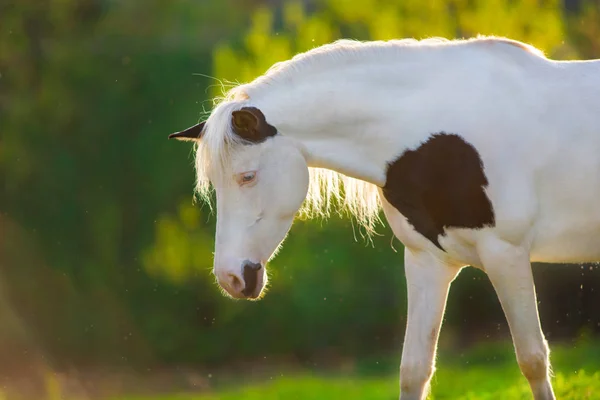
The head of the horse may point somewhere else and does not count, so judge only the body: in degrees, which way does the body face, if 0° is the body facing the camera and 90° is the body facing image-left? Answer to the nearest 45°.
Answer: approximately 90°
